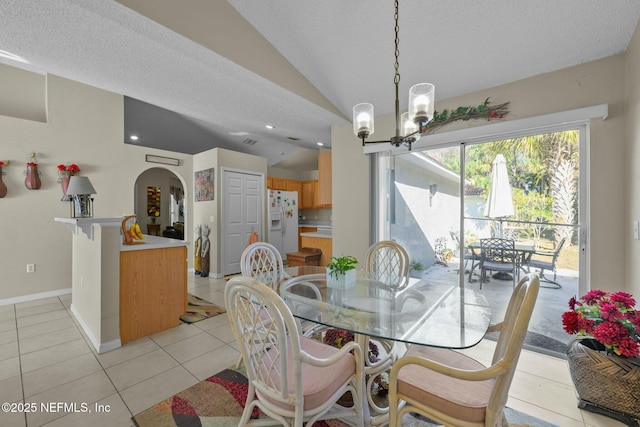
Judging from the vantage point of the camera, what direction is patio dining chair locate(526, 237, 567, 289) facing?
facing to the left of the viewer

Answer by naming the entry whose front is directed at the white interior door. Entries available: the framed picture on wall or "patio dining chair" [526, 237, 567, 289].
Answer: the patio dining chair

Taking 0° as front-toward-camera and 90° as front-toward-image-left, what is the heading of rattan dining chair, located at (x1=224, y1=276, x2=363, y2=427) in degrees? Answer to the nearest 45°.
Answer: approximately 225°

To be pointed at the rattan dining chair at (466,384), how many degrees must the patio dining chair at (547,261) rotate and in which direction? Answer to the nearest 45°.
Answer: approximately 90° to its left

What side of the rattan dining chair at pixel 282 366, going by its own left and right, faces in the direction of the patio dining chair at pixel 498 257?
front

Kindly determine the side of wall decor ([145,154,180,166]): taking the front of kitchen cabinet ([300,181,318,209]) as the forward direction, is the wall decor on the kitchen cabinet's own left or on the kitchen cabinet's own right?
on the kitchen cabinet's own right

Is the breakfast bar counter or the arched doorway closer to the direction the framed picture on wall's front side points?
the breakfast bar counter

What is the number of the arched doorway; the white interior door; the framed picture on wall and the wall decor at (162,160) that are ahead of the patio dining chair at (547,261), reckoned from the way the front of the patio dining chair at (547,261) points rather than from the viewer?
4

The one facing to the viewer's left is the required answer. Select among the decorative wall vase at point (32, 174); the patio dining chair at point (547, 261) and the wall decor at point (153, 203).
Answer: the patio dining chair

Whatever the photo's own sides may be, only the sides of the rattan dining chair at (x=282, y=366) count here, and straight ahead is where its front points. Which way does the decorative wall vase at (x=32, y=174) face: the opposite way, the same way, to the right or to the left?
to the right

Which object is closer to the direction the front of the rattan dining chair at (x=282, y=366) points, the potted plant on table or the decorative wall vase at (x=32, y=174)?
the potted plant on table

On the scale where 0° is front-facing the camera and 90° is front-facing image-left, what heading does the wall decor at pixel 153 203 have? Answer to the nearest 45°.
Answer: approximately 0°

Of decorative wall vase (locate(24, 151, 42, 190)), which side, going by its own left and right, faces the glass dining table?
front

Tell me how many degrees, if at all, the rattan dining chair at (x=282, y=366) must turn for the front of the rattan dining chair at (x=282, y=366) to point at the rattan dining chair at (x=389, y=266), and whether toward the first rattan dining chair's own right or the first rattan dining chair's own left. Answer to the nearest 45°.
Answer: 0° — it already faces it
